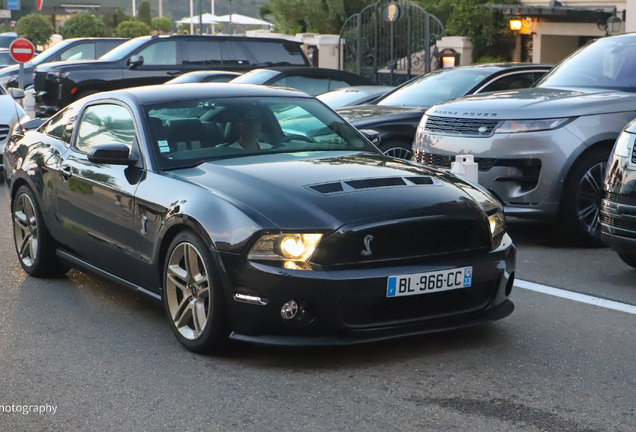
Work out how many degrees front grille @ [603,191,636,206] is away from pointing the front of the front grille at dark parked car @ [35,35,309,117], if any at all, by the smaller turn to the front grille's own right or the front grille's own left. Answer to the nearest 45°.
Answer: approximately 90° to the front grille's own right

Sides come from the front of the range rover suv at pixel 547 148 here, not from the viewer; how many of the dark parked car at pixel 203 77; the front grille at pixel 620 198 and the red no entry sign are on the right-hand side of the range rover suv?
2

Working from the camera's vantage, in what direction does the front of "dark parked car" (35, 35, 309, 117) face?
facing to the left of the viewer

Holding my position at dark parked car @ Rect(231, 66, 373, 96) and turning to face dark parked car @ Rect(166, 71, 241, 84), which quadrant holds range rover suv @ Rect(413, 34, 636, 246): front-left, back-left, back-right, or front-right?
back-left

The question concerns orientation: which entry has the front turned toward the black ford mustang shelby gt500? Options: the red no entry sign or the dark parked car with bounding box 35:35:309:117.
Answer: the red no entry sign

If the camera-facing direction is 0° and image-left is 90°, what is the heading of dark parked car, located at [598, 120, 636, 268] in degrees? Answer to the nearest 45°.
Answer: approximately 45°

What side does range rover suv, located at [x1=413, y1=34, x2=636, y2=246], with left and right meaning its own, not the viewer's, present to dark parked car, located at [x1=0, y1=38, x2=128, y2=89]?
right

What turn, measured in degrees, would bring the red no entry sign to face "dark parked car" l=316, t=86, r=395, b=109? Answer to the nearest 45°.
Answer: approximately 45° to its left
